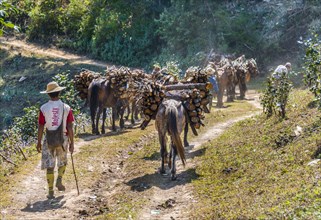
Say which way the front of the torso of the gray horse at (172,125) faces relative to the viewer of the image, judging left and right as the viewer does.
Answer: facing away from the viewer

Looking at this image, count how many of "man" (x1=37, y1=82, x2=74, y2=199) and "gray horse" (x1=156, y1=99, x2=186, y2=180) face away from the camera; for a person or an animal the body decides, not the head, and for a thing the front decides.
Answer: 2

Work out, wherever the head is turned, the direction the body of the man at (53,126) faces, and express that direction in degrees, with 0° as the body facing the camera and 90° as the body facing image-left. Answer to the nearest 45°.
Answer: approximately 180°

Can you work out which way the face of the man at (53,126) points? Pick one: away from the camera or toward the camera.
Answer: away from the camera

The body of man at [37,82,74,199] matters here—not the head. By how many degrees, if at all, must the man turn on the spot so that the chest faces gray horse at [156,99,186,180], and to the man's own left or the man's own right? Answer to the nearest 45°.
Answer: approximately 90° to the man's own right

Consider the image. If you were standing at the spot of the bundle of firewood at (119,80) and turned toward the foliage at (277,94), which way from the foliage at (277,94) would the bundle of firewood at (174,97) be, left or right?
right

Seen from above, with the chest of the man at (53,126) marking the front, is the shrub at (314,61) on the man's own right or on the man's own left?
on the man's own right
